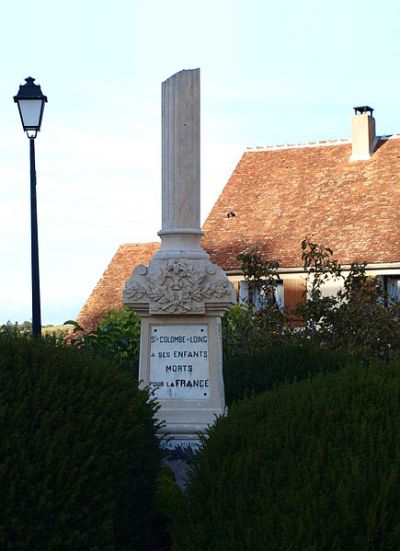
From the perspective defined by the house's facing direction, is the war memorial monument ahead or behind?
ahead

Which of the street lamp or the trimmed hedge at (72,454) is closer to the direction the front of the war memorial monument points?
the trimmed hedge

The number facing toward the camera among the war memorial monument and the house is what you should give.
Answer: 2

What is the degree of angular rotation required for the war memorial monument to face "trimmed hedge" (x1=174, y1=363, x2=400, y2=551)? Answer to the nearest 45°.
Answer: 0° — it already faces it

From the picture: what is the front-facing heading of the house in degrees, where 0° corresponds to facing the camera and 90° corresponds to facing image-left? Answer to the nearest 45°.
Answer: approximately 0°

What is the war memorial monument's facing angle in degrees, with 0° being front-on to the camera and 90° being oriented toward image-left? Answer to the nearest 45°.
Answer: approximately 0°

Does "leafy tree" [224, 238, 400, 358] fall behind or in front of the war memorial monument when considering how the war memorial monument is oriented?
behind

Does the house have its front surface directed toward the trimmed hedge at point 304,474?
yes

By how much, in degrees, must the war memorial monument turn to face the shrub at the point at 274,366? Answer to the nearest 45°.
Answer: approximately 135° to its left

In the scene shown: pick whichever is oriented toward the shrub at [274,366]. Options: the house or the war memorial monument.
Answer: the house

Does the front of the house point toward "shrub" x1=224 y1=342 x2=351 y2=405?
yes

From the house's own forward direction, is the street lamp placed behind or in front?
in front
